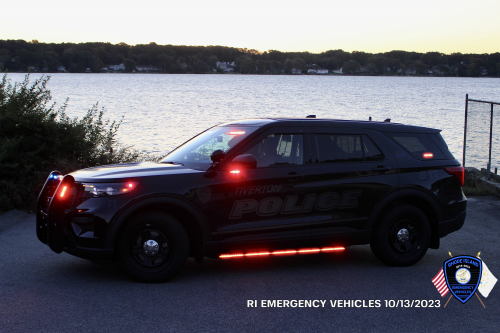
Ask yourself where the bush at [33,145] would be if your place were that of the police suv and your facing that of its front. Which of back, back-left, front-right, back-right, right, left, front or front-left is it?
right

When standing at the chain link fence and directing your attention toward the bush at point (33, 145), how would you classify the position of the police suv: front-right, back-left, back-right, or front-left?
front-left

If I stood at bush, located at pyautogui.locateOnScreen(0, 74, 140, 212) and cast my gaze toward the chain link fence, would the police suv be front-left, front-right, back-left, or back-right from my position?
front-right

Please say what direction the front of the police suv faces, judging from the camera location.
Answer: facing the viewer and to the left of the viewer

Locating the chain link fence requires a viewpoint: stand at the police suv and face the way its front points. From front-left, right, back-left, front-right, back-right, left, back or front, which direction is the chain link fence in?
back
